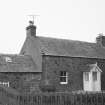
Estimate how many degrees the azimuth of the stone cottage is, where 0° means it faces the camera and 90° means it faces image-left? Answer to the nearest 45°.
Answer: approximately 315°
